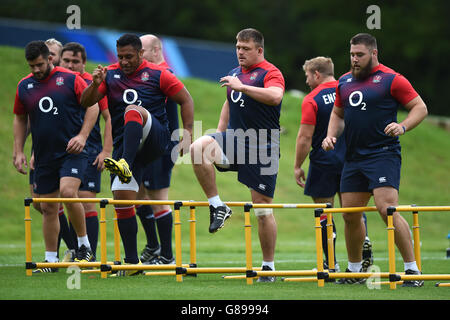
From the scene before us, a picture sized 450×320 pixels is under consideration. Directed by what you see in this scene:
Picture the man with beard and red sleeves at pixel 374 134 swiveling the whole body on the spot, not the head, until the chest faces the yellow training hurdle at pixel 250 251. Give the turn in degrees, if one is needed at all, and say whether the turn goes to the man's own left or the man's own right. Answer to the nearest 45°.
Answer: approximately 45° to the man's own right

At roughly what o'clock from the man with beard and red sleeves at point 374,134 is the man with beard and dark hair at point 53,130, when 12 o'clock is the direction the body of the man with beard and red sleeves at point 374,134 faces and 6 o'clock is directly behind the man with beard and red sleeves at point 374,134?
the man with beard and dark hair at point 53,130 is roughly at 2 o'clock from the man with beard and red sleeves at point 374,134.

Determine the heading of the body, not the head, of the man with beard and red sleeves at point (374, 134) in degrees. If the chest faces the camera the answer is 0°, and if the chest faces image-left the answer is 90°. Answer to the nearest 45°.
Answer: approximately 45°
